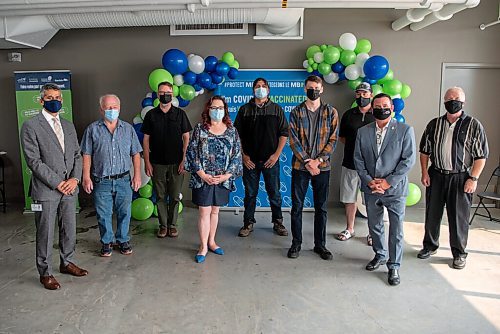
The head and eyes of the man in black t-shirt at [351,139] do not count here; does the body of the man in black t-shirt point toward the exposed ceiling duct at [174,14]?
no

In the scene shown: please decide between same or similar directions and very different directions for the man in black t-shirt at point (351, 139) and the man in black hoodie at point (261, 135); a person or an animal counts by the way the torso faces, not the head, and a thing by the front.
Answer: same or similar directions

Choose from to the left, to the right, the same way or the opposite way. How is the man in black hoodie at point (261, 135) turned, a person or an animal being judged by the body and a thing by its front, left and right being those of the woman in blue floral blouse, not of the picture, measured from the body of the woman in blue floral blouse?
the same way

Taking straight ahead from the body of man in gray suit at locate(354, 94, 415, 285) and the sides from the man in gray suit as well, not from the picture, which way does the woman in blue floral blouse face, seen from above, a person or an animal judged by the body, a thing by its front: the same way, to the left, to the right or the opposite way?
the same way

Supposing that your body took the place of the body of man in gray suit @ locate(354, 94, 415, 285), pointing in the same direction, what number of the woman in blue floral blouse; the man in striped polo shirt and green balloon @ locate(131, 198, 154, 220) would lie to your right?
2

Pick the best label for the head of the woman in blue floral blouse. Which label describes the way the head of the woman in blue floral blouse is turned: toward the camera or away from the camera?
toward the camera

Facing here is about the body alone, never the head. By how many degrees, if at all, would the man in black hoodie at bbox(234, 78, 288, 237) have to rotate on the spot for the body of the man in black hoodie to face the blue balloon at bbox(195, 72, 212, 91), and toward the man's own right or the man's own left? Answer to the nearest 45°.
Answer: approximately 135° to the man's own right

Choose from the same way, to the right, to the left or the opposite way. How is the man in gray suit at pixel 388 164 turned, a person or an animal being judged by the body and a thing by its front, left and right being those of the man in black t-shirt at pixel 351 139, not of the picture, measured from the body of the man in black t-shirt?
the same way

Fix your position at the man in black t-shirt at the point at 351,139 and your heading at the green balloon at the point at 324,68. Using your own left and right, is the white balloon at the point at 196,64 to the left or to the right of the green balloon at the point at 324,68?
left

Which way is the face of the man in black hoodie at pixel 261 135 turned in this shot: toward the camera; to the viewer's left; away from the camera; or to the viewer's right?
toward the camera

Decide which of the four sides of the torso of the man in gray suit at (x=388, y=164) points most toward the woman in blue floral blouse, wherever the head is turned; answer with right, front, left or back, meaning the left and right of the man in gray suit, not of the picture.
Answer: right

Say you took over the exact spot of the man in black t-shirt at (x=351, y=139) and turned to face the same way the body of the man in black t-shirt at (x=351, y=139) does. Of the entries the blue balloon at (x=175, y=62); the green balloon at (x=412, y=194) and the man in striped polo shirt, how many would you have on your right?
1

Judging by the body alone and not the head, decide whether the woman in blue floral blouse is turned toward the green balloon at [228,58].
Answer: no

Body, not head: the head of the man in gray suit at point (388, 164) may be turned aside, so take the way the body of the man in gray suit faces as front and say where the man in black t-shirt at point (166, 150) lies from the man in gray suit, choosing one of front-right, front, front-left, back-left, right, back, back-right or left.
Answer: right

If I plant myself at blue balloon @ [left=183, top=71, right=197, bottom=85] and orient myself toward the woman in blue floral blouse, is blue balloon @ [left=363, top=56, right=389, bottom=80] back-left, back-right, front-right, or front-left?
front-left

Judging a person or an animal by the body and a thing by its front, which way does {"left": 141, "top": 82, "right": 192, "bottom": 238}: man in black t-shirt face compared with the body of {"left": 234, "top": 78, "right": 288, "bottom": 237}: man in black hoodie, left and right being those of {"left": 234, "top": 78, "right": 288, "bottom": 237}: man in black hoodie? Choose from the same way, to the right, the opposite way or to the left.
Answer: the same way

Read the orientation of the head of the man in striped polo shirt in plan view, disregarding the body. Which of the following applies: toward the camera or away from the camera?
toward the camera

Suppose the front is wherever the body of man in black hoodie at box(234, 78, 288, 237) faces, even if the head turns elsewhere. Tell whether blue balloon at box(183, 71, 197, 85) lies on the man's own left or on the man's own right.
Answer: on the man's own right

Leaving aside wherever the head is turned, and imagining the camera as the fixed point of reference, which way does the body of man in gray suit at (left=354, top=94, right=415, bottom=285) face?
toward the camera

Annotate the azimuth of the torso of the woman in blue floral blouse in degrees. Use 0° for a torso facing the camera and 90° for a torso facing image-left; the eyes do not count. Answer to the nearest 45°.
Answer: approximately 0°
